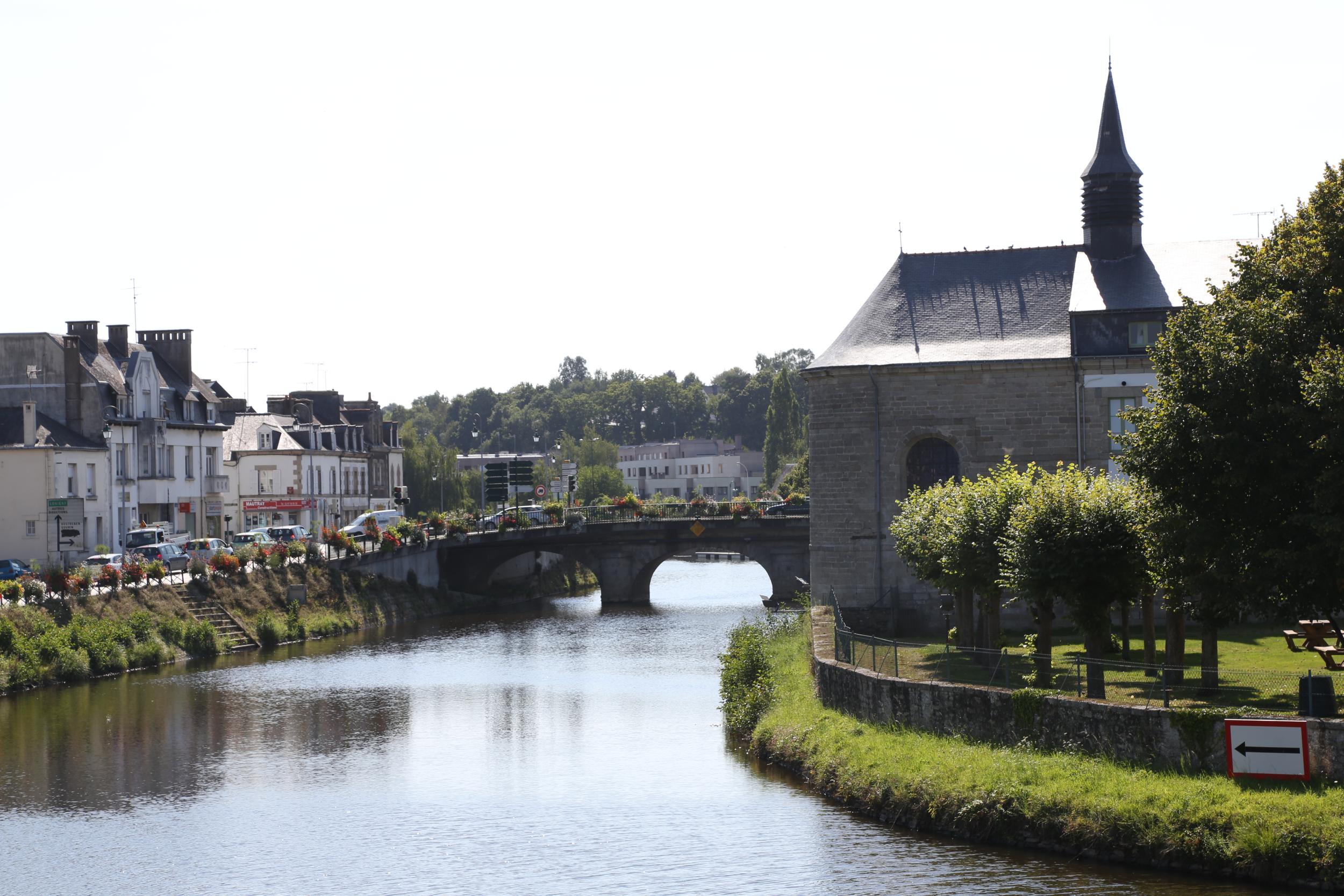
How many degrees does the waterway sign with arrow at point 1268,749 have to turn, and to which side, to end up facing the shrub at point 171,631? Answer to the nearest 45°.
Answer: approximately 135° to its right

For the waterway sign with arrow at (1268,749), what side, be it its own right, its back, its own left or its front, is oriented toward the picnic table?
back

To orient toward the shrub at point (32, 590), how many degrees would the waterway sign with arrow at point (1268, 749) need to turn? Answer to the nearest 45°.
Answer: approximately 135° to its right

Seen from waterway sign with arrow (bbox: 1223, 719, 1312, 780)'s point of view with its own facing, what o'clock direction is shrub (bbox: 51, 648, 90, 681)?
The shrub is roughly at 4 o'clock from the waterway sign with arrow.

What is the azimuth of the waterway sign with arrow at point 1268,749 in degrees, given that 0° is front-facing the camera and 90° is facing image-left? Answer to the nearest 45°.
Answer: approximately 0°

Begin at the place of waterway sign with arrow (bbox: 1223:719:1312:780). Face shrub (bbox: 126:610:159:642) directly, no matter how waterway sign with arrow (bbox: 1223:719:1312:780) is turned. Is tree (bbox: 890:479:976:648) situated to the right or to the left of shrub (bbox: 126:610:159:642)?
right

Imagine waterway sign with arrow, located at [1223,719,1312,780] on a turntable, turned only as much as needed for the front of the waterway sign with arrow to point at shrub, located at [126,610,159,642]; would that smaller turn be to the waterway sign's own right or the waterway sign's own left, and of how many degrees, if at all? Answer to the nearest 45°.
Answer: approximately 135° to the waterway sign's own right

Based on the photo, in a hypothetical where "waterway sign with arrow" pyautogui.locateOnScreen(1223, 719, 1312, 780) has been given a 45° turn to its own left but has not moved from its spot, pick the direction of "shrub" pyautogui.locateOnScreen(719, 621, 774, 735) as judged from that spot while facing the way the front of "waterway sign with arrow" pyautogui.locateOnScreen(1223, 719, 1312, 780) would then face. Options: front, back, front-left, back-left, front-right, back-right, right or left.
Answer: back

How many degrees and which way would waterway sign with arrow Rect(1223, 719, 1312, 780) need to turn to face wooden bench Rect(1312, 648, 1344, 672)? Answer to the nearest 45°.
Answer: approximately 180°

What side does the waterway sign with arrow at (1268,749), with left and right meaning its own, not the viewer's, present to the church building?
back
